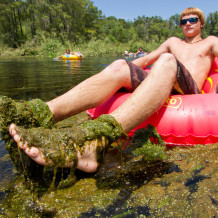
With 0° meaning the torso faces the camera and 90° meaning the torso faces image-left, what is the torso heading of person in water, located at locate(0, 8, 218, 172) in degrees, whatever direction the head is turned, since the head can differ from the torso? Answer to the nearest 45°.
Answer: approximately 45°

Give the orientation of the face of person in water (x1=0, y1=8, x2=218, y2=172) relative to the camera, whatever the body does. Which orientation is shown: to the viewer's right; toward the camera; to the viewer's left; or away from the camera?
toward the camera
